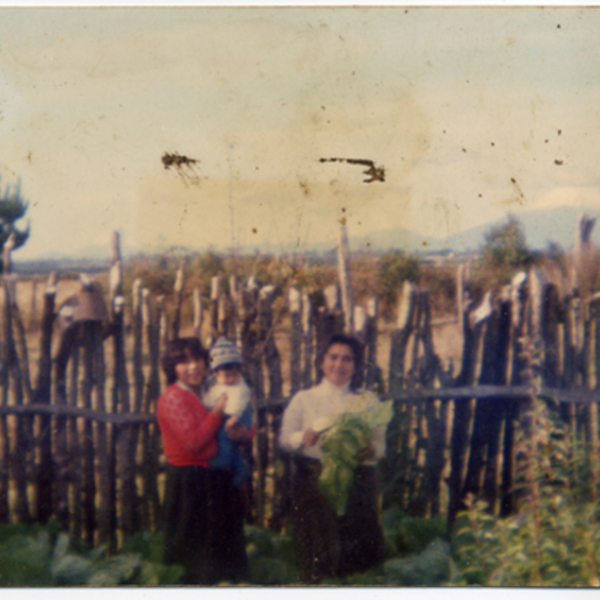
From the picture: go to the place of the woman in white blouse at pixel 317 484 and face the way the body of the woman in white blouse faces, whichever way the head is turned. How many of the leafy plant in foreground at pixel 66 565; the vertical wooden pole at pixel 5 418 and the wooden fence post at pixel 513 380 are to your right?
2

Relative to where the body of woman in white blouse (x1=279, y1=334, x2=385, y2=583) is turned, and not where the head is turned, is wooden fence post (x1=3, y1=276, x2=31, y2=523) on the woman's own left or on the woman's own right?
on the woman's own right

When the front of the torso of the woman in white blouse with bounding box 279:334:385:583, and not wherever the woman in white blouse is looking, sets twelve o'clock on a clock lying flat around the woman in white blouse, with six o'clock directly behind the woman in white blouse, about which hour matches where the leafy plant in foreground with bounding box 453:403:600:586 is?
The leafy plant in foreground is roughly at 9 o'clock from the woman in white blouse.

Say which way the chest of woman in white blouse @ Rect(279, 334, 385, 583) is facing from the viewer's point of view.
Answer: toward the camera

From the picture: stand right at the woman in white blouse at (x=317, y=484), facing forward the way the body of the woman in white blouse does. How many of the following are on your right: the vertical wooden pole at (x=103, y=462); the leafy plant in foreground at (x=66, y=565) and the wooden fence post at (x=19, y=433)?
3

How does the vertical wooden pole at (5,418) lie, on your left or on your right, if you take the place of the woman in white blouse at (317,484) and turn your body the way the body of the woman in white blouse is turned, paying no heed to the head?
on your right

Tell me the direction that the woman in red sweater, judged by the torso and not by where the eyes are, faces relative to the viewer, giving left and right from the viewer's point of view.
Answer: facing the viewer and to the right of the viewer

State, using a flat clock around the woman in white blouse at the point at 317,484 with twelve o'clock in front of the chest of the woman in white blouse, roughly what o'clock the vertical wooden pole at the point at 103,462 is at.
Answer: The vertical wooden pole is roughly at 3 o'clock from the woman in white blouse.

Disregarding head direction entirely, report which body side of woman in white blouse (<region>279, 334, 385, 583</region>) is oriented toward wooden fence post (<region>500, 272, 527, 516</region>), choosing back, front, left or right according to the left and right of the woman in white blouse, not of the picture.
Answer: left

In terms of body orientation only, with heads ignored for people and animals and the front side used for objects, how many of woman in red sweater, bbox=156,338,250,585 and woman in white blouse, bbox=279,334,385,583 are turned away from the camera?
0

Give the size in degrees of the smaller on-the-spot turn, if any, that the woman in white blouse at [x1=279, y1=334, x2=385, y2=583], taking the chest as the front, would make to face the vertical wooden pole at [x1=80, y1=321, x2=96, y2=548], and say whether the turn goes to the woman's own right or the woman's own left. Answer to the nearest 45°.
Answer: approximately 90° to the woman's own right
